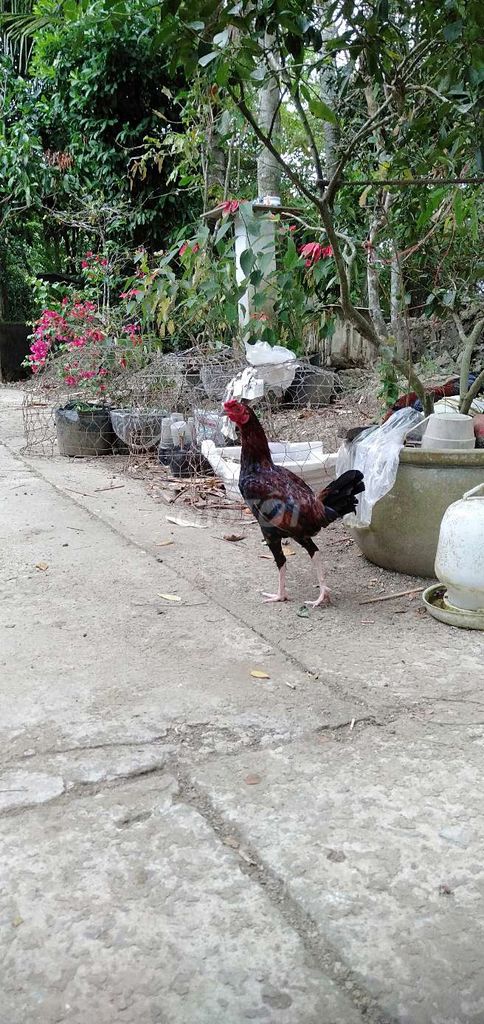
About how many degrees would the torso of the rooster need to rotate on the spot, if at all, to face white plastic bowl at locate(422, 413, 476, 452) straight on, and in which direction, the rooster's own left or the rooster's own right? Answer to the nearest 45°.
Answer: approximately 180°

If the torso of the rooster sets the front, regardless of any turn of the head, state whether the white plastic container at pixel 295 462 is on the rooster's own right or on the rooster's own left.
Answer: on the rooster's own right

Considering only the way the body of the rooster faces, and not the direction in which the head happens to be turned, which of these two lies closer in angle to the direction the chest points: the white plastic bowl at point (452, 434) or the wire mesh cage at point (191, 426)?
the wire mesh cage

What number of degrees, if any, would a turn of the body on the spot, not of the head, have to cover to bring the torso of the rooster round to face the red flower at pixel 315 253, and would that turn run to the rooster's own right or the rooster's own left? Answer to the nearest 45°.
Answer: approximately 90° to the rooster's own right

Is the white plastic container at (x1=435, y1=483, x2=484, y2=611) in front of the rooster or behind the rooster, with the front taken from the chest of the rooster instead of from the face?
behind

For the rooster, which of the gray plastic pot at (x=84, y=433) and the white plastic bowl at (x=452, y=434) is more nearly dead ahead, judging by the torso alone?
the gray plastic pot

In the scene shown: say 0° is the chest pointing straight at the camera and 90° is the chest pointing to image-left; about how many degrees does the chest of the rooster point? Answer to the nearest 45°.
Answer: approximately 90°
